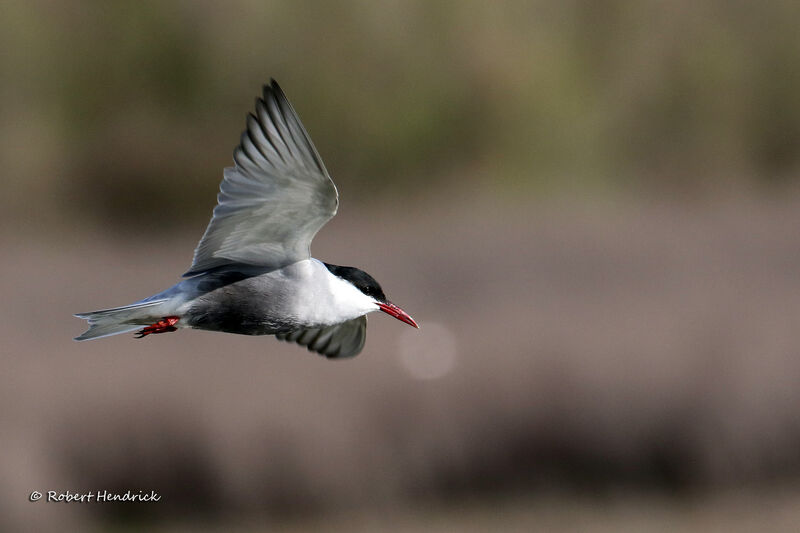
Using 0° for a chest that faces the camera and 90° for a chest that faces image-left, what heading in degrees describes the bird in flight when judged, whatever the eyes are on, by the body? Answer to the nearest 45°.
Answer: approximately 270°
